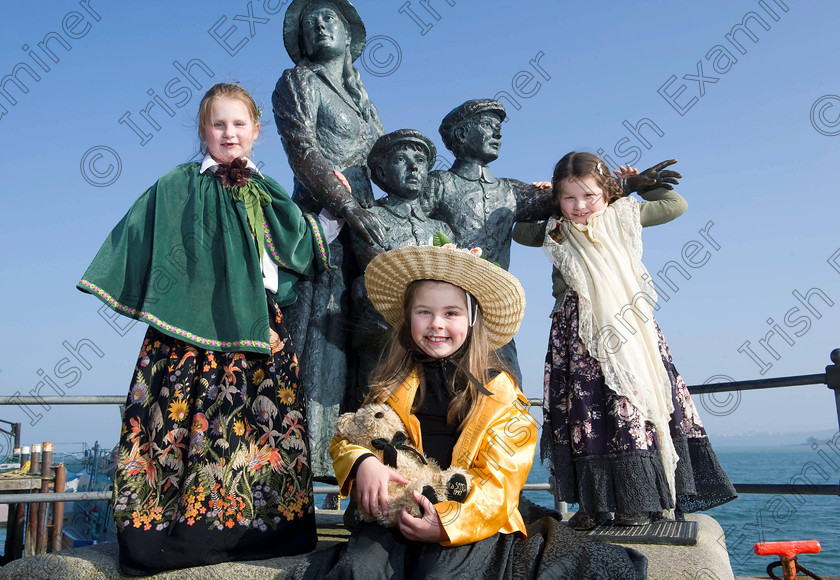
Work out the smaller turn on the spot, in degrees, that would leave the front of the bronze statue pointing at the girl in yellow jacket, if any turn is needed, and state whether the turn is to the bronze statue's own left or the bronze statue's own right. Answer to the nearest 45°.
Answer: approximately 45° to the bronze statue's own right

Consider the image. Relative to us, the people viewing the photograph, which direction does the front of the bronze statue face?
facing the viewer and to the right of the viewer
